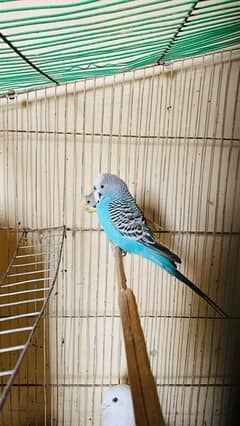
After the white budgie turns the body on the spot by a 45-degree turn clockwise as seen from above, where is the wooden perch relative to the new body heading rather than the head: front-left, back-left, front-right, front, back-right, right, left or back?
back-left

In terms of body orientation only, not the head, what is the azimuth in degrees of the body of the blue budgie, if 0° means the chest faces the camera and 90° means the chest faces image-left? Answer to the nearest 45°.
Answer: approximately 90°
